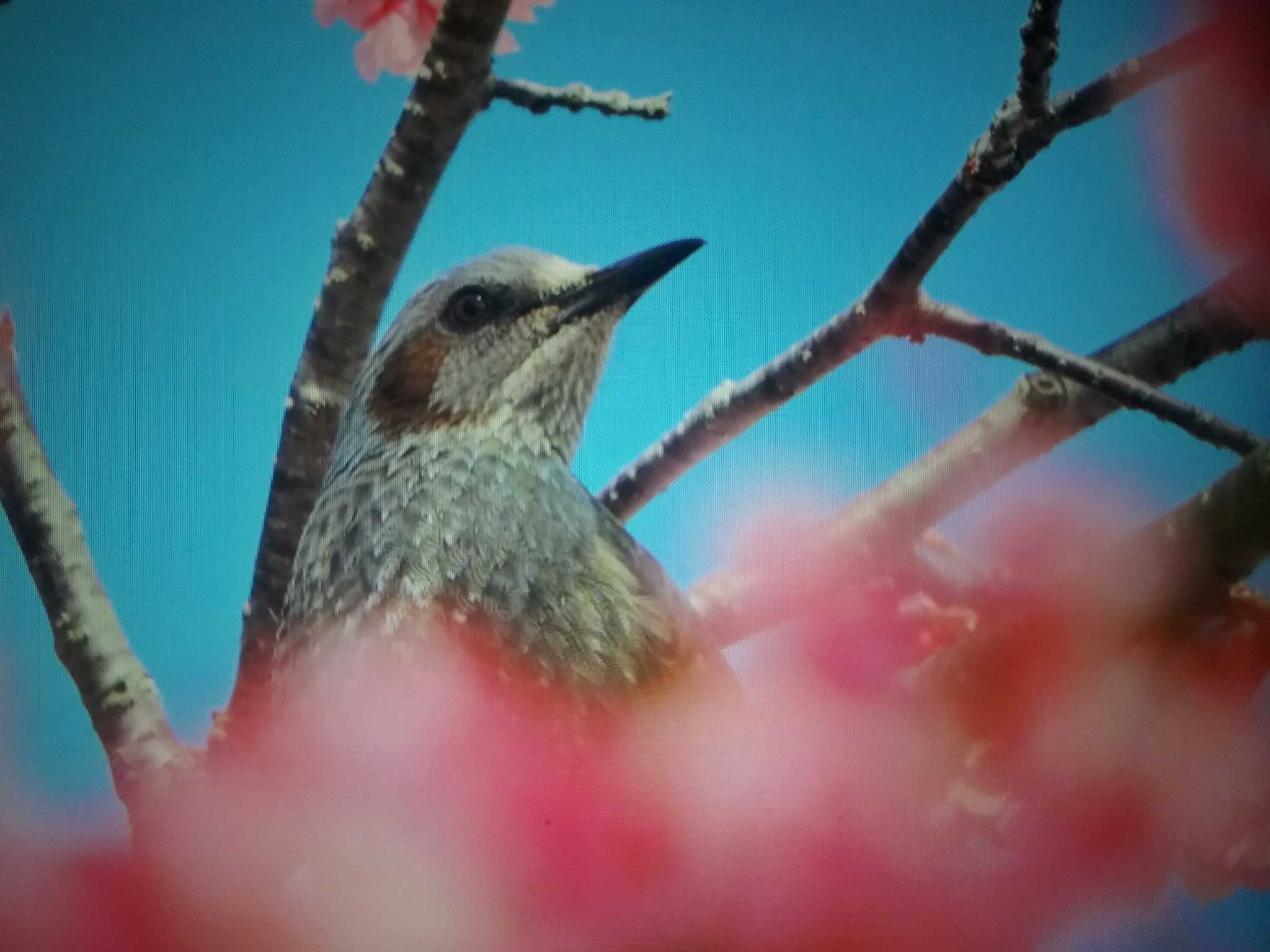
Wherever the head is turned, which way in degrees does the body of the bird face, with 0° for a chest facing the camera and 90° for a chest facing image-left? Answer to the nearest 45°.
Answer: approximately 270°
